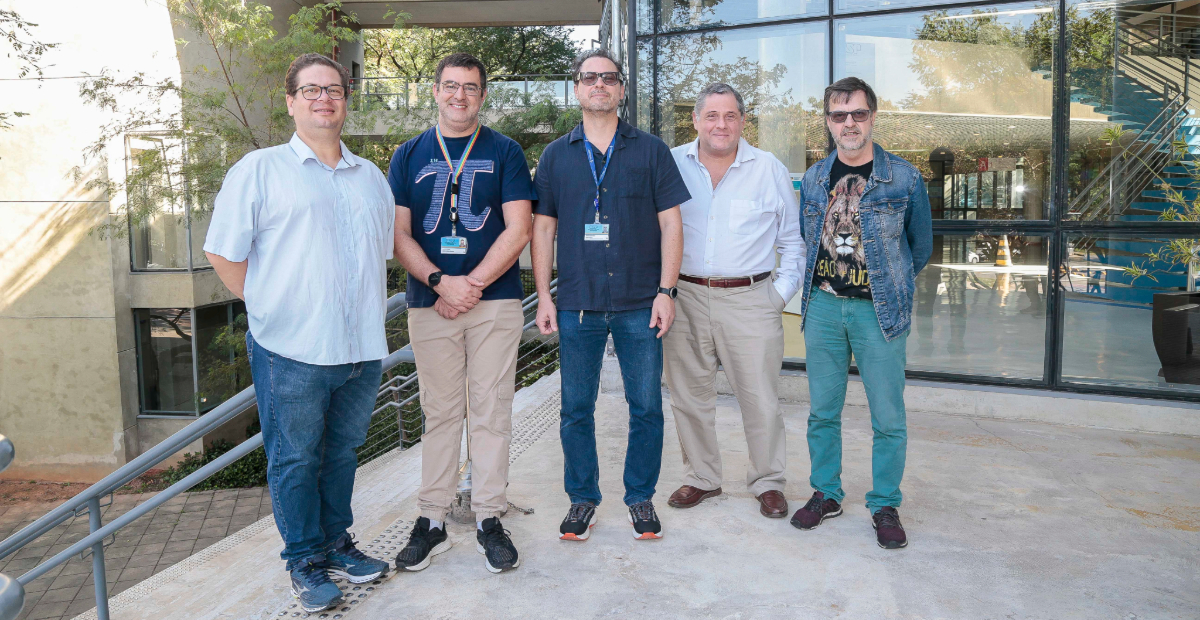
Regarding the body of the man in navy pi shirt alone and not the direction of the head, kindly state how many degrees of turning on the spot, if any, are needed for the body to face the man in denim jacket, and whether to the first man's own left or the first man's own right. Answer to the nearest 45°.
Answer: approximately 90° to the first man's own left

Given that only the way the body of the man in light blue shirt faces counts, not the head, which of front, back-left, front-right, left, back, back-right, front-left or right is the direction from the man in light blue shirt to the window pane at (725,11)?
left

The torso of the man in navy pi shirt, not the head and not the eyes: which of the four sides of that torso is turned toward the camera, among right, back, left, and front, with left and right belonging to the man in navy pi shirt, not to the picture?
front

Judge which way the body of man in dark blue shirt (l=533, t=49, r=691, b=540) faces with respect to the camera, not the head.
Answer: toward the camera

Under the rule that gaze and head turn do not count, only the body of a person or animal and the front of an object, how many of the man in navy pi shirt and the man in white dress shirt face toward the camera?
2

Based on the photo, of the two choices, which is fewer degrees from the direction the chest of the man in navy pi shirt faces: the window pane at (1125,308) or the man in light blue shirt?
the man in light blue shirt

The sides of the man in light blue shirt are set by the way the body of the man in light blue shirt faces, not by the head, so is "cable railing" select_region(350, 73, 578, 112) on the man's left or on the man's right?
on the man's left

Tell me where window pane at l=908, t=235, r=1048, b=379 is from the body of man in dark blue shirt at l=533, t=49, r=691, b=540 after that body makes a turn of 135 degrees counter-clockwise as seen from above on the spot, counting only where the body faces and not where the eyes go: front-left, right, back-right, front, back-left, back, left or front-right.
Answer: front

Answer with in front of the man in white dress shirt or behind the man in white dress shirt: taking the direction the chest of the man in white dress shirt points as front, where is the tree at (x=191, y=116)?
behind

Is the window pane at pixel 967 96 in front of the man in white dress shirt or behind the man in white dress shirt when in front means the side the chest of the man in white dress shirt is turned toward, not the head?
behind
